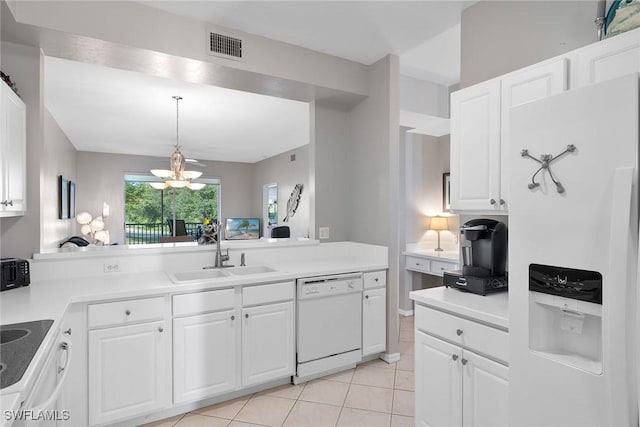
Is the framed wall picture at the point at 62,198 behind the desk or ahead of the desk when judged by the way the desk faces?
ahead

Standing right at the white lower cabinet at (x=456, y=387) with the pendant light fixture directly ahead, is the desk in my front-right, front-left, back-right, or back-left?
front-right

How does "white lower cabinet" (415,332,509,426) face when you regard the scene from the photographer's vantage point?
facing the viewer and to the left of the viewer

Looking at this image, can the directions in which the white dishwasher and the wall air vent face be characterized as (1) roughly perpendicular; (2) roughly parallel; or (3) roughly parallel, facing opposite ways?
roughly parallel

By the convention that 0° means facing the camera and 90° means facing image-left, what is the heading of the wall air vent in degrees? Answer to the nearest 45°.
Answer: approximately 315°

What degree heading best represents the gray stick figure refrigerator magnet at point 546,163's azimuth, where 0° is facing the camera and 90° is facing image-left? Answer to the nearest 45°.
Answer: approximately 45°

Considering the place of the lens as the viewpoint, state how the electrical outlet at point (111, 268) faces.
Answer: facing the viewer

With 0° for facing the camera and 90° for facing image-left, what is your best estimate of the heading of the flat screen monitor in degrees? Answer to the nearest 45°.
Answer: approximately 0°

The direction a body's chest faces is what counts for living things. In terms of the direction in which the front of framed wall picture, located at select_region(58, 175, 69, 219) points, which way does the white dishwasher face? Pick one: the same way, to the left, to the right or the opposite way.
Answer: to the right

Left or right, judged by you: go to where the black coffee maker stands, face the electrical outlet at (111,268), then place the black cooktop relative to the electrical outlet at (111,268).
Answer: left

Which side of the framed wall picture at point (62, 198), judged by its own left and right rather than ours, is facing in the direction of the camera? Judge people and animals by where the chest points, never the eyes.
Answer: right

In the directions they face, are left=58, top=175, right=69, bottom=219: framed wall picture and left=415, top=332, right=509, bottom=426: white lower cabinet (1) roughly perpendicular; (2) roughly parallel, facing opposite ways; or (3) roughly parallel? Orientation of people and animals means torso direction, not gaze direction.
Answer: roughly parallel, facing opposite ways
